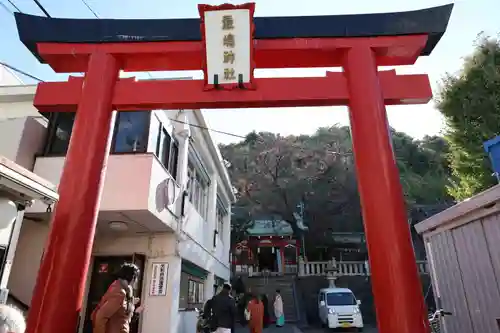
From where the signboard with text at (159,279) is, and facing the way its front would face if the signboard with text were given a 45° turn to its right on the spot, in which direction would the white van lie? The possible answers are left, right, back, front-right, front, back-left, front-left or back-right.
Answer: back

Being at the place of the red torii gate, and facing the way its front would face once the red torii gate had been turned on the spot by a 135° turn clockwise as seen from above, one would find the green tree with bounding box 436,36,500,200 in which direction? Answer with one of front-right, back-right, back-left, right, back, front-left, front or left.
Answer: right

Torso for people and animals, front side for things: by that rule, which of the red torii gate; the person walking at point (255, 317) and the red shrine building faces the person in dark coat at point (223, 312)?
the red shrine building

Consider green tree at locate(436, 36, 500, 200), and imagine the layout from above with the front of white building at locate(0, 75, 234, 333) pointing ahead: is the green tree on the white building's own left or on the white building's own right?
on the white building's own left

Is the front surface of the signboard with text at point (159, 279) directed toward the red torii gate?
yes

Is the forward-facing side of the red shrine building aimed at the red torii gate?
yes

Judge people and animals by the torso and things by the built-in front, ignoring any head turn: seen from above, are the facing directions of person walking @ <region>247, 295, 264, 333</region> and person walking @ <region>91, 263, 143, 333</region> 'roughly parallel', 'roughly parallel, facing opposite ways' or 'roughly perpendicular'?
roughly perpendicular
